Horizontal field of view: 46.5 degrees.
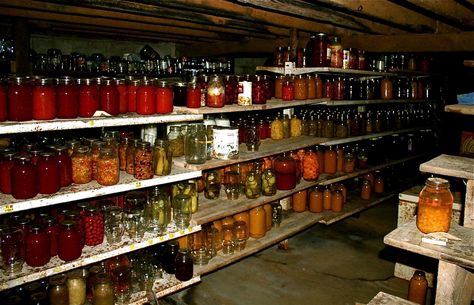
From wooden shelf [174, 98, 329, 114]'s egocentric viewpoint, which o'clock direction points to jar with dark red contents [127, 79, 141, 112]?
The jar with dark red contents is roughly at 3 o'clock from the wooden shelf.

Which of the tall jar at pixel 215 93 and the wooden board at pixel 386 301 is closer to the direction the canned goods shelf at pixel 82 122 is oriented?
the wooden board

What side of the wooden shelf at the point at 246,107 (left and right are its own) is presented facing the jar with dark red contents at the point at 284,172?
left

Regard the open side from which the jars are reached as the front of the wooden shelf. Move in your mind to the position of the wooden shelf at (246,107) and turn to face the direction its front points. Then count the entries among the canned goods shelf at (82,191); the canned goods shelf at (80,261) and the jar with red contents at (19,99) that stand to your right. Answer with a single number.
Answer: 3

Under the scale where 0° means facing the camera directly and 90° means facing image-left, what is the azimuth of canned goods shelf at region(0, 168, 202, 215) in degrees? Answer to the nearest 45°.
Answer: approximately 315°

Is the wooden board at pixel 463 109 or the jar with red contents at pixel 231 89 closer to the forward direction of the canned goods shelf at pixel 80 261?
the wooden board

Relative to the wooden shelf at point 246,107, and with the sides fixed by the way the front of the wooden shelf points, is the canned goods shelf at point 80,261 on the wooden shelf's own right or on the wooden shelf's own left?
on the wooden shelf's own right

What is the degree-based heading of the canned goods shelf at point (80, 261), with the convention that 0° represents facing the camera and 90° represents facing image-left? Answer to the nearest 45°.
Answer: approximately 315°

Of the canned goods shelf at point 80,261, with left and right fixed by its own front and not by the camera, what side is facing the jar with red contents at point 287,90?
left
